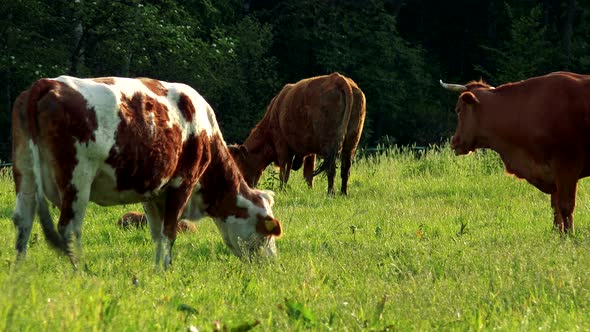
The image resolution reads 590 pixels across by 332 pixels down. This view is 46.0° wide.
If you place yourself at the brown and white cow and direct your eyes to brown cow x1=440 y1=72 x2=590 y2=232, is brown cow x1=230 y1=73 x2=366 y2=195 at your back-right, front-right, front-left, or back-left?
front-left

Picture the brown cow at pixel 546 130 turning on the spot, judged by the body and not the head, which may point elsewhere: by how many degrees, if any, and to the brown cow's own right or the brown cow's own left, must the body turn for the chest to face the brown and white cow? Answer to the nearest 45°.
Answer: approximately 45° to the brown cow's own left

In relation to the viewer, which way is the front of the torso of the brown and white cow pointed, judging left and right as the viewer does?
facing away from the viewer and to the right of the viewer

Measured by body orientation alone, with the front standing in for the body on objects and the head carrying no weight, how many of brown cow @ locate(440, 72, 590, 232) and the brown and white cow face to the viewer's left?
1

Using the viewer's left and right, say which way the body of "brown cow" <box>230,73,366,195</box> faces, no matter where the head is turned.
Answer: facing away from the viewer and to the left of the viewer

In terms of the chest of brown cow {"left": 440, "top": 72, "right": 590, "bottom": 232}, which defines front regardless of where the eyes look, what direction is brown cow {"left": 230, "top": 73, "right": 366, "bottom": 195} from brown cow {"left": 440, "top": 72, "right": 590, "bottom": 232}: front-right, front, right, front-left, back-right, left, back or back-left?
front-right

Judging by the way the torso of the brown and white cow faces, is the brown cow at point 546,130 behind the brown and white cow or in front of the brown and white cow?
in front

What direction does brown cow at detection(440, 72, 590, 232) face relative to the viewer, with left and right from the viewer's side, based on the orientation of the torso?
facing to the left of the viewer

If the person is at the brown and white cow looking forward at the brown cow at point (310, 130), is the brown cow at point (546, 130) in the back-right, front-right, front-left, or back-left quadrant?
front-right
